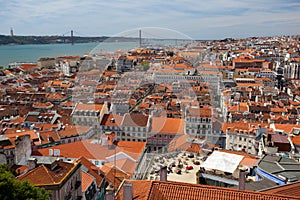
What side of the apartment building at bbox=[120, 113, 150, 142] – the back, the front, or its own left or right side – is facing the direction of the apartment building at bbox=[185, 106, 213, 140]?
left

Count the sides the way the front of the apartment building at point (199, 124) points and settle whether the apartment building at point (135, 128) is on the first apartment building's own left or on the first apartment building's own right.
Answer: on the first apartment building's own right

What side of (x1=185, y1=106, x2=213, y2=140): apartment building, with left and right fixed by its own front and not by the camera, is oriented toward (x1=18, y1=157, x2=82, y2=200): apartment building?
front

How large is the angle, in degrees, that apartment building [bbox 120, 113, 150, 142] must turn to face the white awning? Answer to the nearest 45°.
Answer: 0° — it already faces it

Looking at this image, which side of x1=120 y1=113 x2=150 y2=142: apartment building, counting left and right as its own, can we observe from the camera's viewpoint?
front

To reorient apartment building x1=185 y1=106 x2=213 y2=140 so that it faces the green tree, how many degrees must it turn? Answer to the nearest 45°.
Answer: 0° — it already faces it

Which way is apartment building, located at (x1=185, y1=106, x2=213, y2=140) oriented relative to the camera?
toward the camera

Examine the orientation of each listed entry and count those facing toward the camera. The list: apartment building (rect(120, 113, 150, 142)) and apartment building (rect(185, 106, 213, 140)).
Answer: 2

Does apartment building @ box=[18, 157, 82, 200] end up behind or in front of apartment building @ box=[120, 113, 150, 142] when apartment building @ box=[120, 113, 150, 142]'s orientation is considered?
in front

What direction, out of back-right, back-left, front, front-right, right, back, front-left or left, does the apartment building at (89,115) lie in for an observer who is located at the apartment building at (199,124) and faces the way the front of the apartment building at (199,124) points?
right
